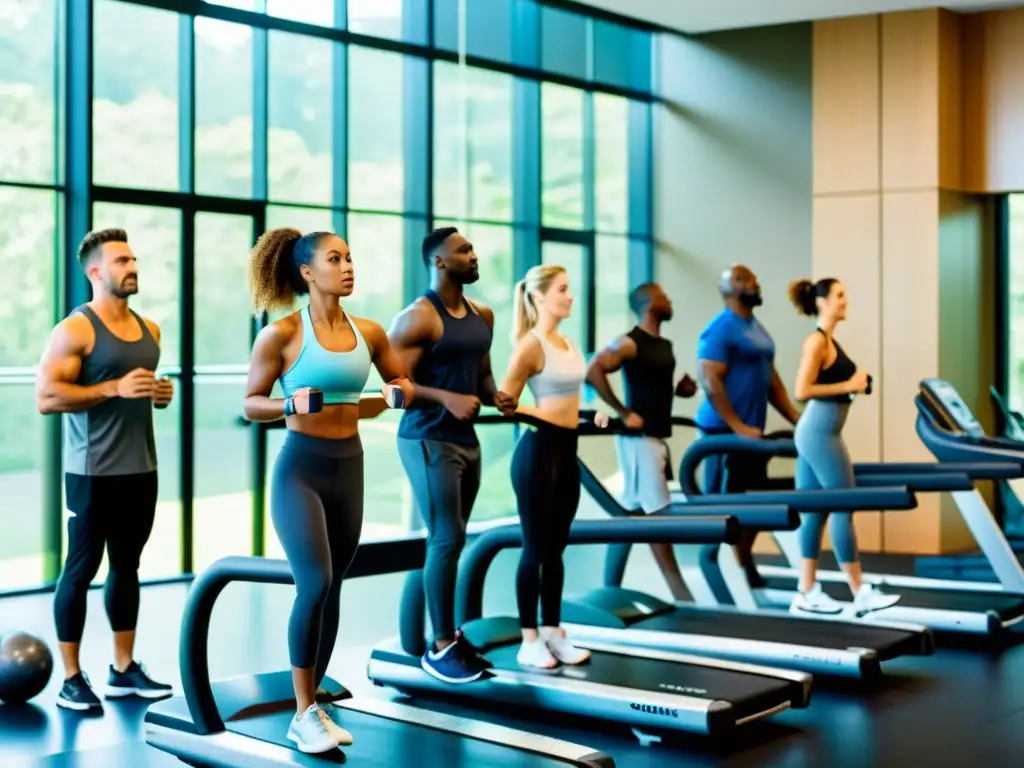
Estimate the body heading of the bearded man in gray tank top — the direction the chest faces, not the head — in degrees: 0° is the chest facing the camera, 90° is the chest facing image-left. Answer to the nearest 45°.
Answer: approximately 315°

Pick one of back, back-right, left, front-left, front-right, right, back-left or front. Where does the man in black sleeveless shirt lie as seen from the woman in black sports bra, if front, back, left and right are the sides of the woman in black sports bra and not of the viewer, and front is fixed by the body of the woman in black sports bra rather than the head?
back-right

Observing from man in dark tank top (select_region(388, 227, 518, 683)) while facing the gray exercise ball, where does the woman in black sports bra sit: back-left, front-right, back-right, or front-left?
back-right

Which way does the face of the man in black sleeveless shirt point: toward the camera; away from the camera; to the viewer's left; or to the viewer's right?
to the viewer's right

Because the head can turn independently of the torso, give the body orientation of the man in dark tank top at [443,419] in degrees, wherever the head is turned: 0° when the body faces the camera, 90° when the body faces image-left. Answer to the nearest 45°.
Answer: approximately 315°

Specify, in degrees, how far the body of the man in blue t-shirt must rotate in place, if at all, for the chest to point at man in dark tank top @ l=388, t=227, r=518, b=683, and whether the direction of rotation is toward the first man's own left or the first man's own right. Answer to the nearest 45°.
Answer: approximately 90° to the first man's own right

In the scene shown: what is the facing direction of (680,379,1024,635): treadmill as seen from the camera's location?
facing to the right of the viewer

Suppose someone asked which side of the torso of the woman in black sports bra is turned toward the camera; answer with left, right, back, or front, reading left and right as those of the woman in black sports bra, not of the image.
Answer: right
